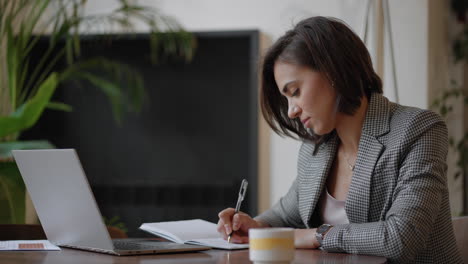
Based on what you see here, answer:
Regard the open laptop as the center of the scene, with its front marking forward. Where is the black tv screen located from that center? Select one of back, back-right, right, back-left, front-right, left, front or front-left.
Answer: front-left

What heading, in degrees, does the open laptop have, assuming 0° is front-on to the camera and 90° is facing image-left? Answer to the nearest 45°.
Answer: approximately 225°

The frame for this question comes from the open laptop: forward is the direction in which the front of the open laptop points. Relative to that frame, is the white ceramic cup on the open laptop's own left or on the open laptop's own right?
on the open laptop's own right

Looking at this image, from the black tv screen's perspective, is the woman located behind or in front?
in front

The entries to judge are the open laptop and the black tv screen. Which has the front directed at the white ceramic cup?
the black tv screen

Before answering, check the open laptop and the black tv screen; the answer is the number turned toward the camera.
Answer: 1

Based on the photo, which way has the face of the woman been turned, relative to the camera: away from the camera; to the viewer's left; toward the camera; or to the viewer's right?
to the viewer's left

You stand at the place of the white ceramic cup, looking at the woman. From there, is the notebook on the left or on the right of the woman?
left

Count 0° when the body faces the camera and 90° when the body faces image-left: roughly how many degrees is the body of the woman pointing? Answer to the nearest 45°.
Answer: approximately 45°

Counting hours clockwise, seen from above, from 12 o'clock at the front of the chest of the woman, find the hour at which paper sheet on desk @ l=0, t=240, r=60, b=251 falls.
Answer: The paper sheet on desk is roughly at 1 o'clock from the woman.

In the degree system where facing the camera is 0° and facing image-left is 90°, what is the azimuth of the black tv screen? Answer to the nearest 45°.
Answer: approximately 0°

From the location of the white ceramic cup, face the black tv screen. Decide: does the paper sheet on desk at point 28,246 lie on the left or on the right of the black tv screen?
left
